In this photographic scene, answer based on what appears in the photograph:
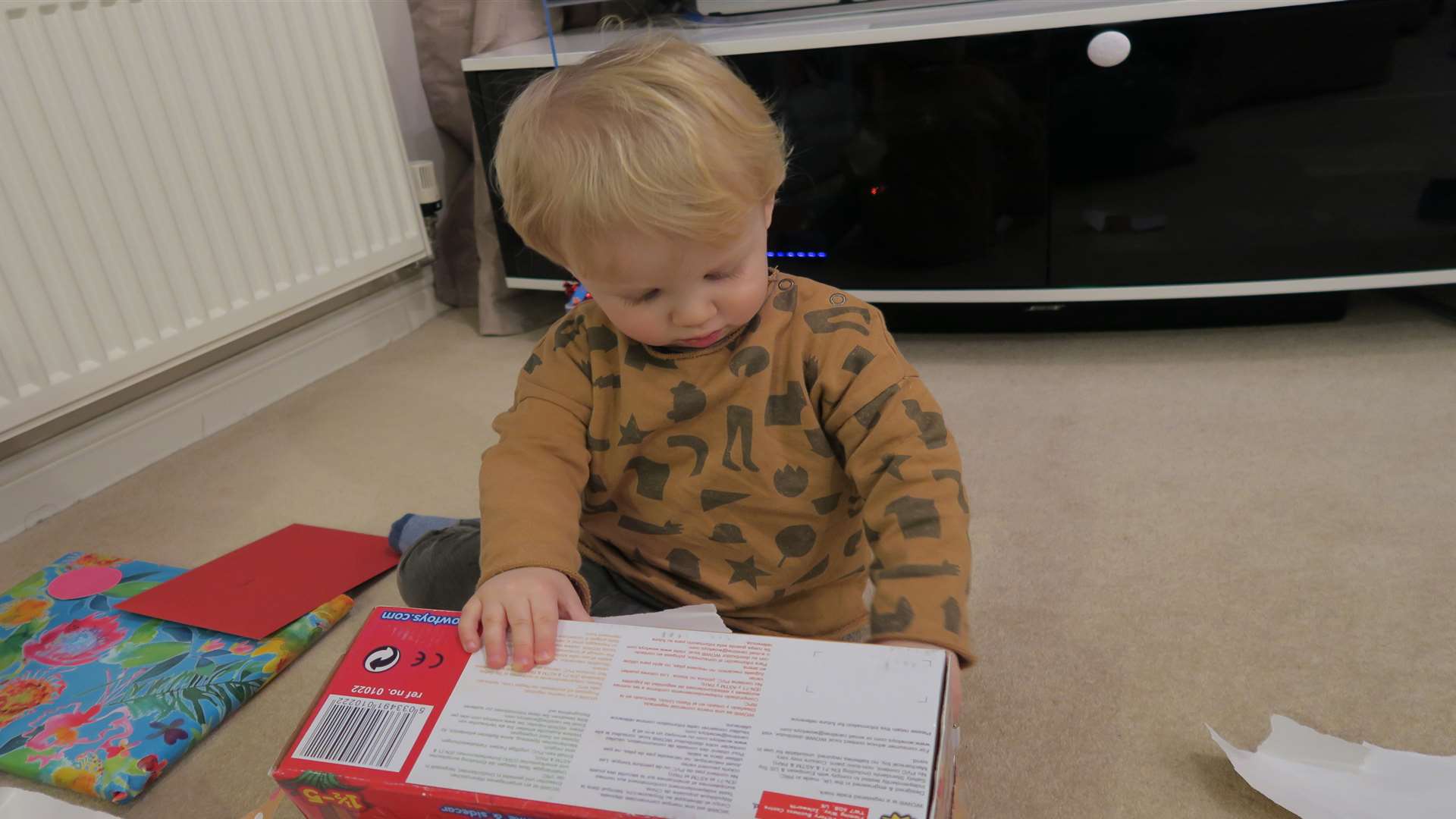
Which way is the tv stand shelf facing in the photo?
toward the camera

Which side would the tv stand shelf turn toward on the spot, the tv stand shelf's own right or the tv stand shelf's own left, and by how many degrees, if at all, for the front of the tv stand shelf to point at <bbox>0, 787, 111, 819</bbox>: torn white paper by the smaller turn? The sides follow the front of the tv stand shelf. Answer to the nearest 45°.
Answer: approximately 45° to the tv stand shelf's own right

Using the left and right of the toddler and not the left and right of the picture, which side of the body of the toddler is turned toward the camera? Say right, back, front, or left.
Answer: front

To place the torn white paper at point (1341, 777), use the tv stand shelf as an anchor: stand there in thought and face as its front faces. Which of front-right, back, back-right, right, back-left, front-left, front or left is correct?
front

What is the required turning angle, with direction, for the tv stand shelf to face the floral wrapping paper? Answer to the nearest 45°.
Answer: approximately 45° to its right

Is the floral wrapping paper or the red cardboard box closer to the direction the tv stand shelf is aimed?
the red cardboard box

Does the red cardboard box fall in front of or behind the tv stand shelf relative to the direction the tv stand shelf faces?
in front

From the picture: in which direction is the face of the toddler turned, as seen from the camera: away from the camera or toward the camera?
toward the camera

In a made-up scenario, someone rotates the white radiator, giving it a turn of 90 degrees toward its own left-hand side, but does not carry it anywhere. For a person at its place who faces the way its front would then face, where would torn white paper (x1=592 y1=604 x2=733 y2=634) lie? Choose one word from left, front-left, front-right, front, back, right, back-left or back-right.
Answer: back-right

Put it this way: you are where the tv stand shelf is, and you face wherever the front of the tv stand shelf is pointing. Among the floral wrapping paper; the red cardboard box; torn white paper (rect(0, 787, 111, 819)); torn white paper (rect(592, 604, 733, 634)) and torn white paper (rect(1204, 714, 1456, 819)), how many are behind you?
0

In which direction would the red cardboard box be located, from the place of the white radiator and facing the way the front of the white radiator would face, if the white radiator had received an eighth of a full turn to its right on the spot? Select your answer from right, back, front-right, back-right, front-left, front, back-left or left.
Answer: front

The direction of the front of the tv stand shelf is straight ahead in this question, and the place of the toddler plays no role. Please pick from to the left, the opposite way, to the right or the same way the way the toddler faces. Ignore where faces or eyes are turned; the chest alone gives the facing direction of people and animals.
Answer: the same way

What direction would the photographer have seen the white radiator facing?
facing the viewer and to the right of the viewer

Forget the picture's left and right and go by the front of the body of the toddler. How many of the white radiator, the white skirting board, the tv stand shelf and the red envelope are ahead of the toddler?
0

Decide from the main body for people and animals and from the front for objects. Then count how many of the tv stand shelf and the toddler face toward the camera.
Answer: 2

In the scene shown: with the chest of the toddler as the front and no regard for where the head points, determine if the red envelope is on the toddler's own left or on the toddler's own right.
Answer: on the toddler's own right

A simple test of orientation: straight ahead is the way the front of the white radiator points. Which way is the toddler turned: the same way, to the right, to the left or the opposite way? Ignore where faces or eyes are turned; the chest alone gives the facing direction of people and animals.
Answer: to the right

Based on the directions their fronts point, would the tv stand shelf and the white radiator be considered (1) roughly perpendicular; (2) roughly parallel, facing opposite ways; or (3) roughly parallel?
roughly perpendicular

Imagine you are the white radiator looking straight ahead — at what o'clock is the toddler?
The toddler is roughly at 1 o'clock from the white radiator.

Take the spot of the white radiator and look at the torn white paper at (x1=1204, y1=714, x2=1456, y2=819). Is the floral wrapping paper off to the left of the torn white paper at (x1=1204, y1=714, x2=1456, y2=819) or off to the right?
right
